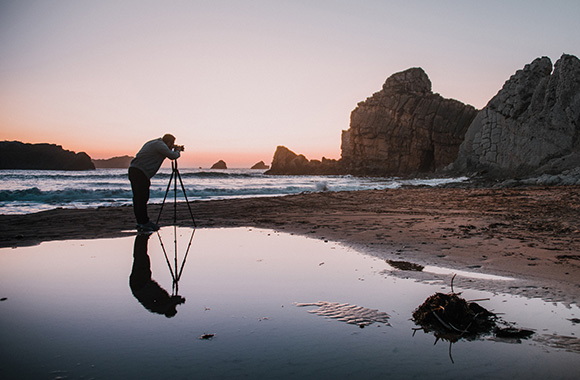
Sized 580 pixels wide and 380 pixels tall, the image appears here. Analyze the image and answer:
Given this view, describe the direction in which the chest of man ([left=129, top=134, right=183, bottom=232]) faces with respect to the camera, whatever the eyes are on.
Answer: to the viewer's right

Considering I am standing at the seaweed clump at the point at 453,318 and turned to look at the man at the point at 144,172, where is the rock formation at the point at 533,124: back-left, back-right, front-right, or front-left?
front-right

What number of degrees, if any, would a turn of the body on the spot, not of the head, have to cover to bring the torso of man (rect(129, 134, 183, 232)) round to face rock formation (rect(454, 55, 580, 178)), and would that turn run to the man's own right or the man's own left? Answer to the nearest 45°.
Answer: approximately 45° to the man's own left

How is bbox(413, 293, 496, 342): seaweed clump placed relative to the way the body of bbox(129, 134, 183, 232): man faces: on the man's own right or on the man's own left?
on the man's own right

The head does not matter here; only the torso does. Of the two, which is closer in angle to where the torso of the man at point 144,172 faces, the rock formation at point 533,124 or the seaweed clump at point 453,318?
the rock formation
